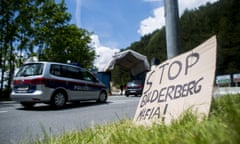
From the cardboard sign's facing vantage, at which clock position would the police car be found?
The police car is roughly at 3 o'clock from the cardboard sign.

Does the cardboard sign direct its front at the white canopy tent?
no

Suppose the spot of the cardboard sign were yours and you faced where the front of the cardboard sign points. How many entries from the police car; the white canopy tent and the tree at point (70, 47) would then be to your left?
0

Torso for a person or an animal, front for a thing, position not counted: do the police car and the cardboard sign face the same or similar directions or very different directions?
very different directions

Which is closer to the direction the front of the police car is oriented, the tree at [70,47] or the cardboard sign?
the tree

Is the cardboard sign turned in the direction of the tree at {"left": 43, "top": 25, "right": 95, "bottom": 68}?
no

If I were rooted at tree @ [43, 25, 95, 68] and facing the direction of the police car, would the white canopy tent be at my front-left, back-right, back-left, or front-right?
front-left
